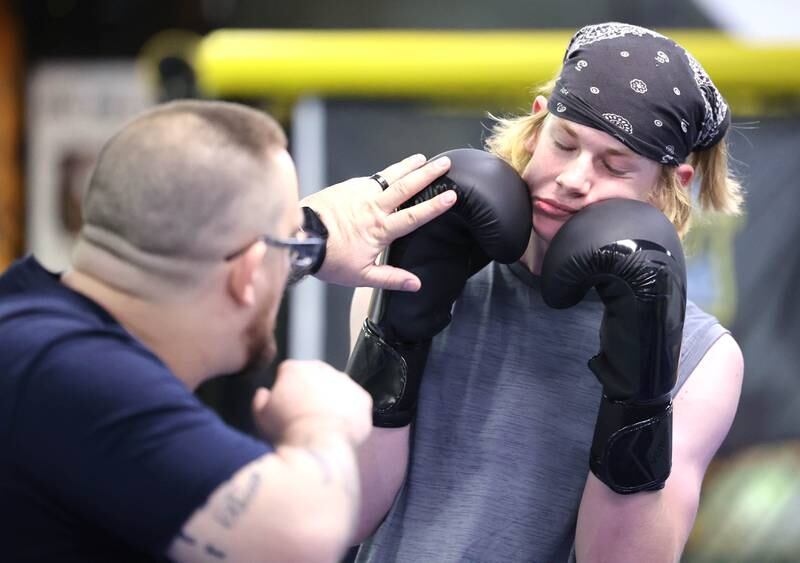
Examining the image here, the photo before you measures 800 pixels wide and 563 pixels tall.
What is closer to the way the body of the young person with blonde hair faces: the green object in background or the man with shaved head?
the man with shaved head

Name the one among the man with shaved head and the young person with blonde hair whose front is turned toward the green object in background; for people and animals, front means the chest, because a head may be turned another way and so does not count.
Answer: the man with shaved head

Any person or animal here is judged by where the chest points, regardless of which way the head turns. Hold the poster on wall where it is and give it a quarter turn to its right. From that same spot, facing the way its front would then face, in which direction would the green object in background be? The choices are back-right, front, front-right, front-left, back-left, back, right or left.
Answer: back-left

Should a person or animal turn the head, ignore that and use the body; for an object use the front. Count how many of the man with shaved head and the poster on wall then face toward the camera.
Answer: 1

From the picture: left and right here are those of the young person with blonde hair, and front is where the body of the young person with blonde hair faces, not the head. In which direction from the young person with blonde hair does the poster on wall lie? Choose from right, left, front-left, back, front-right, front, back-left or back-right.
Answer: right

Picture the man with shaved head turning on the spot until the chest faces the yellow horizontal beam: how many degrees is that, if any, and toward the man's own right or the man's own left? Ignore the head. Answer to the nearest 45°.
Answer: approximately 45° to the man's own left

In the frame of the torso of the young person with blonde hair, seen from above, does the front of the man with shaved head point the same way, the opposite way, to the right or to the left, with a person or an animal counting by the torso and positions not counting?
the opposite way

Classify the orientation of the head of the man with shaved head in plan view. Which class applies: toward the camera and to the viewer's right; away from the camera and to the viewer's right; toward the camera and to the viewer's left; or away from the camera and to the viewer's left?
away from the camera and to the viewer's right

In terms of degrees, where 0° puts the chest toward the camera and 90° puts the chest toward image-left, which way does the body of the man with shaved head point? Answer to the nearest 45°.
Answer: approximately 225°

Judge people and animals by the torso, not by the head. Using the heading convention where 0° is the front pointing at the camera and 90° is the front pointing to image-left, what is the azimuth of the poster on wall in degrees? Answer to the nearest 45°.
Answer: approximately 0°

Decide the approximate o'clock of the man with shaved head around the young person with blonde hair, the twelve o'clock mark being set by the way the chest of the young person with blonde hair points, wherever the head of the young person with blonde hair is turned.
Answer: The man with shaved head is roughly at 2 o'clock from the young person with blonde hair.

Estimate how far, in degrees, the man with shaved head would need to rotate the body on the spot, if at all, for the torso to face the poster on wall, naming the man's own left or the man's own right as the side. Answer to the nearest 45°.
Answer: approximately 45° to the man's own left

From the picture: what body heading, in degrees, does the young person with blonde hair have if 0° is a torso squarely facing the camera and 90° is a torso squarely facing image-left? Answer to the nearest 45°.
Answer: approximately 45°

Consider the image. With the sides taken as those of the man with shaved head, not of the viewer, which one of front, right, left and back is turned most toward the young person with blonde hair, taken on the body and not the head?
front

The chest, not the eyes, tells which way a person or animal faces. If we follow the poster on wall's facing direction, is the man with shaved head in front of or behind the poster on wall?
in front
